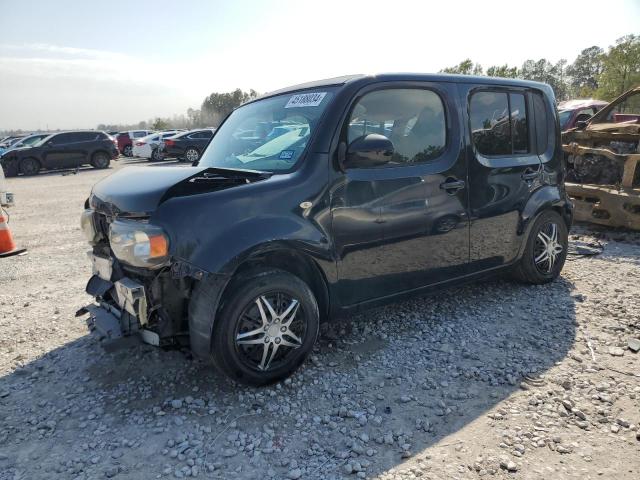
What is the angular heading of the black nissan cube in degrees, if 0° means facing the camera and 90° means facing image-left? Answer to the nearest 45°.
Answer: approximately 45°

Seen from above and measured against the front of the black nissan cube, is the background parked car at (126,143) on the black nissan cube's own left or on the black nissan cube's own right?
on the black nissan cube's own right

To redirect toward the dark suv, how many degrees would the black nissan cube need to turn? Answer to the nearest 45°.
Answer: approximately 90° to its right

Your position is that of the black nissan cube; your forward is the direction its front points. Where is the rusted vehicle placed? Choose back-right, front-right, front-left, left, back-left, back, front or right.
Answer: back

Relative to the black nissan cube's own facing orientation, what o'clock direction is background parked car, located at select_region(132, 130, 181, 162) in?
The background parked car is roughly at 4 o'clock from the black nissan cube.

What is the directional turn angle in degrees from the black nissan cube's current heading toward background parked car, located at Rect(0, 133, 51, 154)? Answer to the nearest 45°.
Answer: approximately 90° to its right

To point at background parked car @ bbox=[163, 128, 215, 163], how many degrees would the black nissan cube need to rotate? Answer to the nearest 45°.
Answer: approximately 135° to its right

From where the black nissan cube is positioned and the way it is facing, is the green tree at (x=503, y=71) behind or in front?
behind
